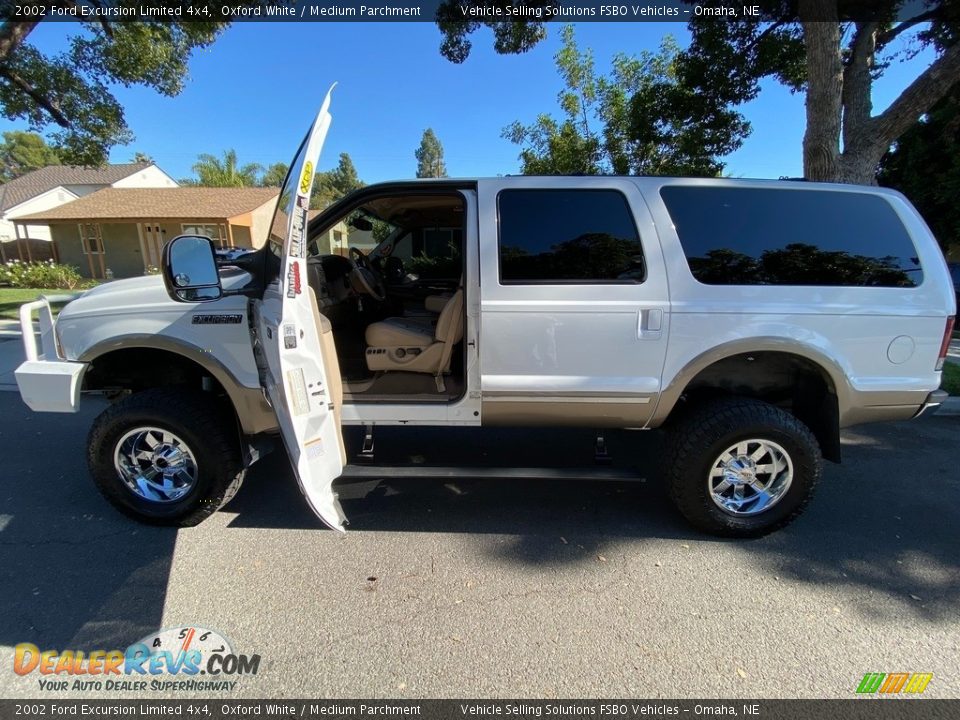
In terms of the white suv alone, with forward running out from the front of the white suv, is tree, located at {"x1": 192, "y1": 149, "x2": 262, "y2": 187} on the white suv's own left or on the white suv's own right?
on the white suv's own right

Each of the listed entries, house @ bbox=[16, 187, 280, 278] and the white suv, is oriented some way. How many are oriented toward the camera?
1

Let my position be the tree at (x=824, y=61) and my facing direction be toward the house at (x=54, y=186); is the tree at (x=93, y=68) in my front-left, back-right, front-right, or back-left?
front-left

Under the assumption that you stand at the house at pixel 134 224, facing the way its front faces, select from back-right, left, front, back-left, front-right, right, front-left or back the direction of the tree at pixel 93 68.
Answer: front

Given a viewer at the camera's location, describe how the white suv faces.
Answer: facing to the left of the viewer

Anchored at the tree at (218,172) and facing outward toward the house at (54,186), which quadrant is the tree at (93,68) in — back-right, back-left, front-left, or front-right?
front-left

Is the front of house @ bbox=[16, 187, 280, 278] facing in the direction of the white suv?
yes

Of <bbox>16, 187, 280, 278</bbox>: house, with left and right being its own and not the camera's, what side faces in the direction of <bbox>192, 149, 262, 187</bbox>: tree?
back

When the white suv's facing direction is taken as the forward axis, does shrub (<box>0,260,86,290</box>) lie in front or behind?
in front

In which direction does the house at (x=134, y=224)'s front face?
toward the camera
